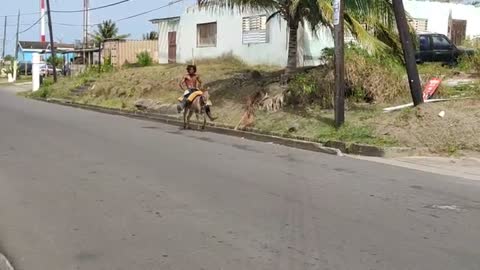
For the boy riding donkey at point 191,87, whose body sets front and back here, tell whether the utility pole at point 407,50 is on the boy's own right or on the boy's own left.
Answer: on the boy's own left

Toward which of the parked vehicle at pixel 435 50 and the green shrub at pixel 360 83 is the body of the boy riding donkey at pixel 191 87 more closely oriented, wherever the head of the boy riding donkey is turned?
the green shrub

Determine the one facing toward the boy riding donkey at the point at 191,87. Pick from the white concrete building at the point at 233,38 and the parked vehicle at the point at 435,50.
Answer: the white concrete building

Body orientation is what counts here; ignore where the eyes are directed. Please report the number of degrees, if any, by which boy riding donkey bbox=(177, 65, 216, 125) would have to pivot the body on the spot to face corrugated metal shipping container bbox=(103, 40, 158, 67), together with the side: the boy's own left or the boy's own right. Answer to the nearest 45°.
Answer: approximately 180°

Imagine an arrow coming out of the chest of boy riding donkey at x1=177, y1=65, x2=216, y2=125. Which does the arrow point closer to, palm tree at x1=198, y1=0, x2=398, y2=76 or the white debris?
the white debris

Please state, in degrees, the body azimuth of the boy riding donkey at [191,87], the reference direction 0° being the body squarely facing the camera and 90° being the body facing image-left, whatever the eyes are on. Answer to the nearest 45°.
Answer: approximately 0°
